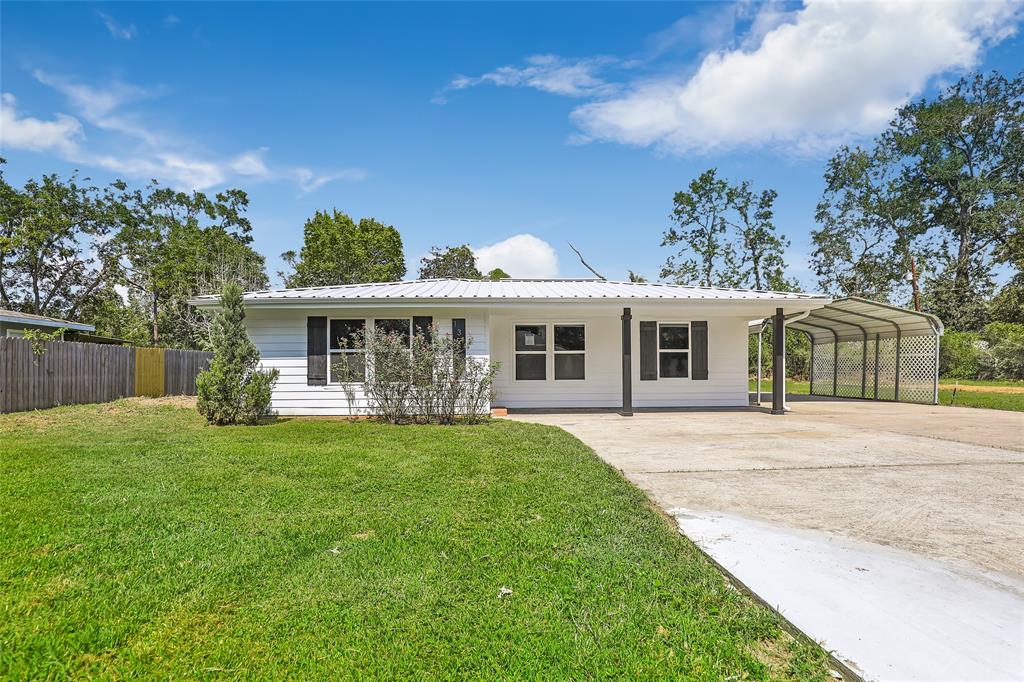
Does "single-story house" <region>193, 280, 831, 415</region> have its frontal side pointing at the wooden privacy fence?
no

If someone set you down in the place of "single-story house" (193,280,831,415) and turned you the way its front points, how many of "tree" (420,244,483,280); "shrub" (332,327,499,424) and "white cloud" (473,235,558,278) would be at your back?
2

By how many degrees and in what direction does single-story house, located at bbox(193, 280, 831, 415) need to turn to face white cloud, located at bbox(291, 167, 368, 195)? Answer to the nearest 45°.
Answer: approximately 135° to its right

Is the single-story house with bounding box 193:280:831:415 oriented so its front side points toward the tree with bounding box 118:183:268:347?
no

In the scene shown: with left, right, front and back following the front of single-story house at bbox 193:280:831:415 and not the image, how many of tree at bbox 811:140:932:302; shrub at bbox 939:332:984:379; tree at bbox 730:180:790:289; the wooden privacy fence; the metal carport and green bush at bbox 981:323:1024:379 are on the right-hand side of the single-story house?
1

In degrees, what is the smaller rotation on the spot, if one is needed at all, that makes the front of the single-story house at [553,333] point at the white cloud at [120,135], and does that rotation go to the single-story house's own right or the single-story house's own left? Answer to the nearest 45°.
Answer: approximately 90° to the single-story house's own right

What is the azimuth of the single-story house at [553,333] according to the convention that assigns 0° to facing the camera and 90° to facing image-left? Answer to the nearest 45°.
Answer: approximately 0°

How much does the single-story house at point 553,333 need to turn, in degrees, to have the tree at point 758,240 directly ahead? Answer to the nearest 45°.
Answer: approximately 135° to its left

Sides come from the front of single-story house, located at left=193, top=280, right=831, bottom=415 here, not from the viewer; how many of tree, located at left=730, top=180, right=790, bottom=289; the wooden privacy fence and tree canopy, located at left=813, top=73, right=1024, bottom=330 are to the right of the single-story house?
1

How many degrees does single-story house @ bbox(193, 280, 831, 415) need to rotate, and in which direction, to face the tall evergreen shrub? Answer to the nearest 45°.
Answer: approximately 45° to its right

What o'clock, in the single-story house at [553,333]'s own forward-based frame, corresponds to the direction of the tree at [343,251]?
The tree is roughly at 5 o'clock from the single-story house.

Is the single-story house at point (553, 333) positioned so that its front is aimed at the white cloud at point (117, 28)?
no

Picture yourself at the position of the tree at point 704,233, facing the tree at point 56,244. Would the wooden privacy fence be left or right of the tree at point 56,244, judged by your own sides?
left

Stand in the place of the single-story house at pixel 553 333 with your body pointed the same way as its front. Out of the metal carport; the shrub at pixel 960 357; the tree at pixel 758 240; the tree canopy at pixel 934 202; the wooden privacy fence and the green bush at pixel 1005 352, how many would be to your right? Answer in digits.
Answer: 1

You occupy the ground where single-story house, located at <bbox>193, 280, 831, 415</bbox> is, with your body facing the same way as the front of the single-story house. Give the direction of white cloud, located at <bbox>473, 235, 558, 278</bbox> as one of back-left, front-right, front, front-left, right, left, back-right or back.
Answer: back
